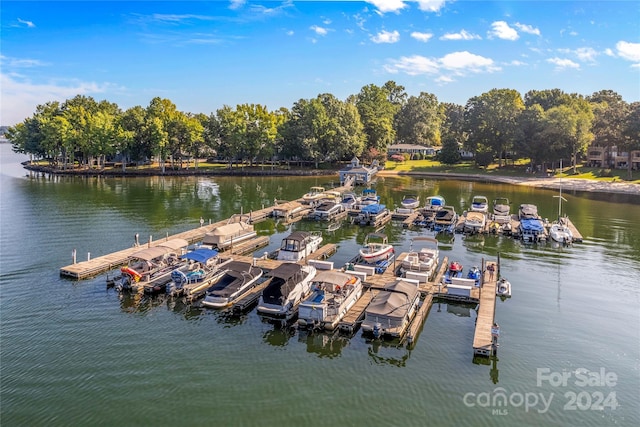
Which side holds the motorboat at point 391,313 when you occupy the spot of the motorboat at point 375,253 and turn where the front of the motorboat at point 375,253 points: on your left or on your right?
on your left

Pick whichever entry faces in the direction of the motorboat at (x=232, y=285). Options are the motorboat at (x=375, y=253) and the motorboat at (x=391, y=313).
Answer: the motorboat at (x=375, y=253)
